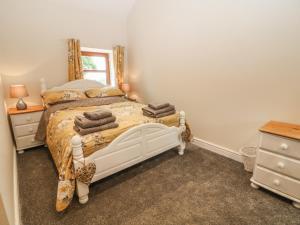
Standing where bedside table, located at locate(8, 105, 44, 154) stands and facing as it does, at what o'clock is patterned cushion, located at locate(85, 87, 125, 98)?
The patterned cushion is roughly at 9 o'clock from the bedside table.

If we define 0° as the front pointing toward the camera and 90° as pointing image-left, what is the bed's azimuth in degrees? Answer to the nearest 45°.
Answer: approximately 315°

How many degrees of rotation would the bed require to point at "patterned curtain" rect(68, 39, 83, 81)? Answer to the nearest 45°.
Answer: approximately 135° to its left

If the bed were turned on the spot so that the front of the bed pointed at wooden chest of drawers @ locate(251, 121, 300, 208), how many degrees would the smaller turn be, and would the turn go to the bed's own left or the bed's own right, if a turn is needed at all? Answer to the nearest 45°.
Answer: approximately 45° to the bed's own left

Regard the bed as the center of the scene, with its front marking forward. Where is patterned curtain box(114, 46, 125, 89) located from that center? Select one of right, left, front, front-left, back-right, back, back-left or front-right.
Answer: back-left

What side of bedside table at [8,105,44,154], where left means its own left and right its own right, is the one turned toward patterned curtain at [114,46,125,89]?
left

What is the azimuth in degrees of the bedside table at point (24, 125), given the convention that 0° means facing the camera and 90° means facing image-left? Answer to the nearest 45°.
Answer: approximately 0°

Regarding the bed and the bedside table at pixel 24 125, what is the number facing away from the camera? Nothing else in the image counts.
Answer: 0
